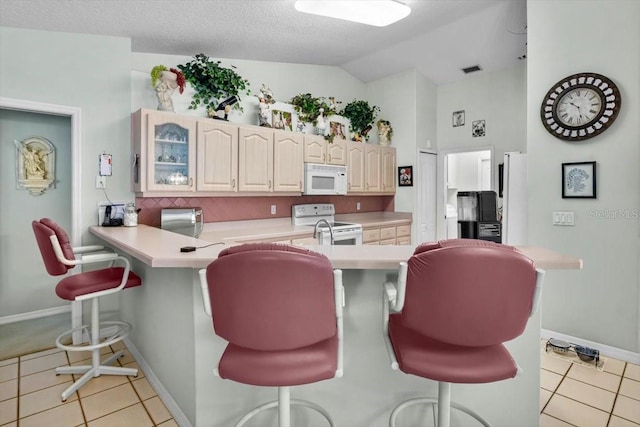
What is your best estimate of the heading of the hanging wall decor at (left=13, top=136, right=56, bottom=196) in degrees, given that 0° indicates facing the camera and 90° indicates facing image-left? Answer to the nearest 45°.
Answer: approximately 0°

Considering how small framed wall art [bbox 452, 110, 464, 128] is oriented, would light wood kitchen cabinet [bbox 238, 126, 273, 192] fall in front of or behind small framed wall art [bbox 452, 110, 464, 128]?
in front

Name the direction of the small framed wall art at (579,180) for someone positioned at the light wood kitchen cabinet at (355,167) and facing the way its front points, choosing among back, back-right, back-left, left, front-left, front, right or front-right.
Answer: front

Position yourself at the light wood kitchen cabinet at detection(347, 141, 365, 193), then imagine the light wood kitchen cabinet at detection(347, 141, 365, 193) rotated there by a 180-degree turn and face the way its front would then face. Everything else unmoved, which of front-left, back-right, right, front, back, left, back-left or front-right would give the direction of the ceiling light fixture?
back-left

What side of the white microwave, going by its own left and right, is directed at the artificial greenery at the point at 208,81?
right

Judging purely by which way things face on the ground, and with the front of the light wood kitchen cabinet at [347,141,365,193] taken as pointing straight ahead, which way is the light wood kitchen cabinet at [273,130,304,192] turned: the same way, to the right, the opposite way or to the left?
the same way

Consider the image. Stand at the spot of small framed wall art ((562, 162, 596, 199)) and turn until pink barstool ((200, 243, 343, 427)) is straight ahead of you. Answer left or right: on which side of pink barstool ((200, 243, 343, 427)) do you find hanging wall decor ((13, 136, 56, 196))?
right

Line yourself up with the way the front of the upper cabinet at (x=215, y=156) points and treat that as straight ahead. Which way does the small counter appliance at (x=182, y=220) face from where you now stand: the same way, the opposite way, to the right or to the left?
the same way

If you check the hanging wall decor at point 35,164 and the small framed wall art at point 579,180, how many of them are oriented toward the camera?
2

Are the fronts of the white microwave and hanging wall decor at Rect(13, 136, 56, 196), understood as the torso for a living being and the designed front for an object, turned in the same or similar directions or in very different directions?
same or similar directions
